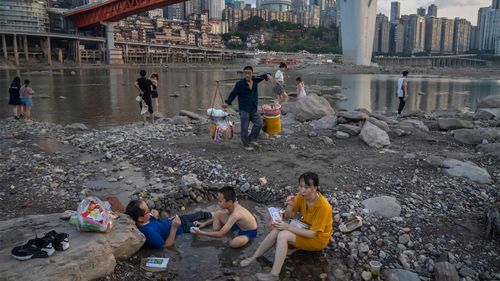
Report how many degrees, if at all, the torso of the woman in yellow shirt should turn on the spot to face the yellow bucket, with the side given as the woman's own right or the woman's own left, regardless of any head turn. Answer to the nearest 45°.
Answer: approximately 135° to the woman's own right

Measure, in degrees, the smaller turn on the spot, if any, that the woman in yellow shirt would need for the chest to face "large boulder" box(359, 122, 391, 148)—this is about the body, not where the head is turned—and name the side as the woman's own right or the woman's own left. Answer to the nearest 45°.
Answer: approximately 135° to the woman's own right

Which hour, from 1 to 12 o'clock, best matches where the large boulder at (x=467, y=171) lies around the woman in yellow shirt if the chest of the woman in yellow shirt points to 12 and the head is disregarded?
The large boulder is roughly at 6 o'clock from the woman in yellow shirt.

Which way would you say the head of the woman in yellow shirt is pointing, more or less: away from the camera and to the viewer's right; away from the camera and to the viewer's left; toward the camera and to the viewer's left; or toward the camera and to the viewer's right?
toward the camera and to the viewer's left

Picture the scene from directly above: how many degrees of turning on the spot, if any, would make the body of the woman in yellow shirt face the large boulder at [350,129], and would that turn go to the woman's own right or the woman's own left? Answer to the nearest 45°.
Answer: approximately 135° to the woman's own right

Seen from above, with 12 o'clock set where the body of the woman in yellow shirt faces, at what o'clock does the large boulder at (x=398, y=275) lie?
The large boulder is roughly at 8 o'clock from the woman in yellow shirt.

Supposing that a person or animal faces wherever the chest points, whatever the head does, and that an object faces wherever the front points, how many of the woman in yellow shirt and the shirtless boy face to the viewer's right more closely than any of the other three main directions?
0

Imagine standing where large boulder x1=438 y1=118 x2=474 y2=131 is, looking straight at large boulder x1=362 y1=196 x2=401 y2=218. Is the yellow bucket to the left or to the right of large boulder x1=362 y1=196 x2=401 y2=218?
right

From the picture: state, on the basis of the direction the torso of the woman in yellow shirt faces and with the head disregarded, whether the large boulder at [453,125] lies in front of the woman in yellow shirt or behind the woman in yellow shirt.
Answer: behind

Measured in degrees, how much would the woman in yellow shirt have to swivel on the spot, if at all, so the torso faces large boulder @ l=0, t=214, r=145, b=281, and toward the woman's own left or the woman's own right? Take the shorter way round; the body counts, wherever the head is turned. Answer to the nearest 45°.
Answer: approximately 45° to the woman's own right

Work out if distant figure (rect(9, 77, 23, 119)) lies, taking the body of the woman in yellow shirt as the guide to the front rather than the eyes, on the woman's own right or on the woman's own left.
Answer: on the woman's own right

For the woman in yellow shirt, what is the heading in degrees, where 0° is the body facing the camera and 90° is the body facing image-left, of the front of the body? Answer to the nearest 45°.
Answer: approximately 45°
